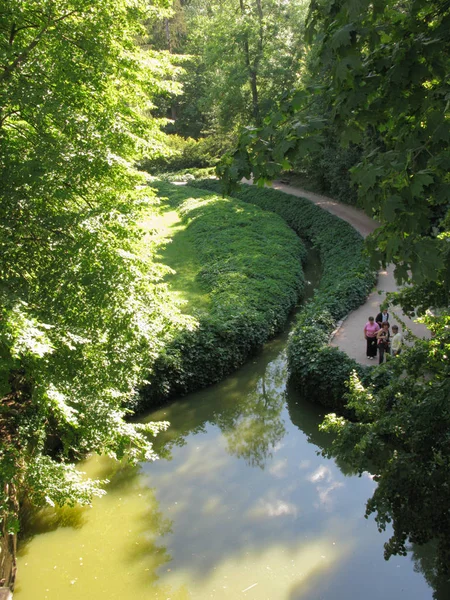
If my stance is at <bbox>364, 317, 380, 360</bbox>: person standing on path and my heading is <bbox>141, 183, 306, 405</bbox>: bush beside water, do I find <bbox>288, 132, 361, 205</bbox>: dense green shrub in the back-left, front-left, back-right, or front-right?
front-right

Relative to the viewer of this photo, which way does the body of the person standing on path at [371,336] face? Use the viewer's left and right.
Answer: facing the viewer

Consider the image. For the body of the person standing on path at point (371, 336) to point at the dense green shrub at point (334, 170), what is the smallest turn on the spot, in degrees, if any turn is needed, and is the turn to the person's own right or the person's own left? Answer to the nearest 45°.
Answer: approximately 180°
